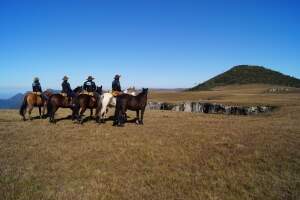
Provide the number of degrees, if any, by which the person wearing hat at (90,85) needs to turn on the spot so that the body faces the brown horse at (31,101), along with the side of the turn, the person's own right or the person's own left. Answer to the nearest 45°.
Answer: approximately 135° to the person's own left

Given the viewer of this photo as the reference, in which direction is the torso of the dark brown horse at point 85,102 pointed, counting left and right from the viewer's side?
facing away from the viewer and to the right of the viewer

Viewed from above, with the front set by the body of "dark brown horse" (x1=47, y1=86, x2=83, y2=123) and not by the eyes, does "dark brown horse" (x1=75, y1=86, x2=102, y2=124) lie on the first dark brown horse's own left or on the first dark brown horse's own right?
on the first dark brown horse's own right

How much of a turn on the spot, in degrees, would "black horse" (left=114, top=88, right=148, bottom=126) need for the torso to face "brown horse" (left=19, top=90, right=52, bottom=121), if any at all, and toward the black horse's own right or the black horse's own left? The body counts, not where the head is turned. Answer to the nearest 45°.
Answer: approximately 135° to the black horse's own left

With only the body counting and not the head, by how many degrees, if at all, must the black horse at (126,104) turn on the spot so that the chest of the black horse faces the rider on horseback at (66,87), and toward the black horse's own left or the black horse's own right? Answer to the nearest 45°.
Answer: approximately 135° to the black horse's own left

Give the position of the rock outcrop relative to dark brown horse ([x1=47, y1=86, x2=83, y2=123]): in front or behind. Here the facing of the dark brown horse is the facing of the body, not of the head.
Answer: in front

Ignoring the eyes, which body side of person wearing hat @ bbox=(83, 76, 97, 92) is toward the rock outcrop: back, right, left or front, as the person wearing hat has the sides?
front

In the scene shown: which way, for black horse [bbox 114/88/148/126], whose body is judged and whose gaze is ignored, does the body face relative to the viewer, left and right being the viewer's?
facing away from the viewer and to the right of the viewer
